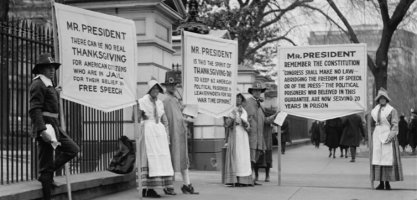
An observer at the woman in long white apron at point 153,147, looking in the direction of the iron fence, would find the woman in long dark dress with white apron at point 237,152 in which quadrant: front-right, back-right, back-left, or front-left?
back-right

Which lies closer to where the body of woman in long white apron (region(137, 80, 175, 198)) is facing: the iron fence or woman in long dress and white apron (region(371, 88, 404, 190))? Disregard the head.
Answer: the woman in long dress and white apron

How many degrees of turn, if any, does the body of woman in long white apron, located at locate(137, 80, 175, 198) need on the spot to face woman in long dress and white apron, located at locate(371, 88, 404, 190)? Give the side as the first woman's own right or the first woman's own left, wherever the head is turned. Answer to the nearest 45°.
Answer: approximately 45° to the first woman's own left

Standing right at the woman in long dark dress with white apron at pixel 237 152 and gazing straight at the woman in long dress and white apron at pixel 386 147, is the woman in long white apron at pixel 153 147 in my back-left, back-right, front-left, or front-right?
back-right

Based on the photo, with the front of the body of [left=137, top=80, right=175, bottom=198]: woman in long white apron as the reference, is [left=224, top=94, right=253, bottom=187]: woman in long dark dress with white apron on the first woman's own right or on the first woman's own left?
on the first woman's own left

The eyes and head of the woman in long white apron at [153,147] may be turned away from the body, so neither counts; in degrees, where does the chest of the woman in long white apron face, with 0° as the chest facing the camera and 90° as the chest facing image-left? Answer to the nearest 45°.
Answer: approximately 315°
